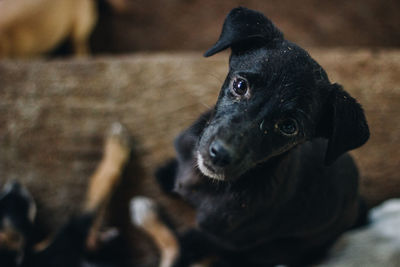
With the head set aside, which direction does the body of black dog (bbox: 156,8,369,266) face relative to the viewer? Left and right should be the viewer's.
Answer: facing the viewer and to the left of the viewer
